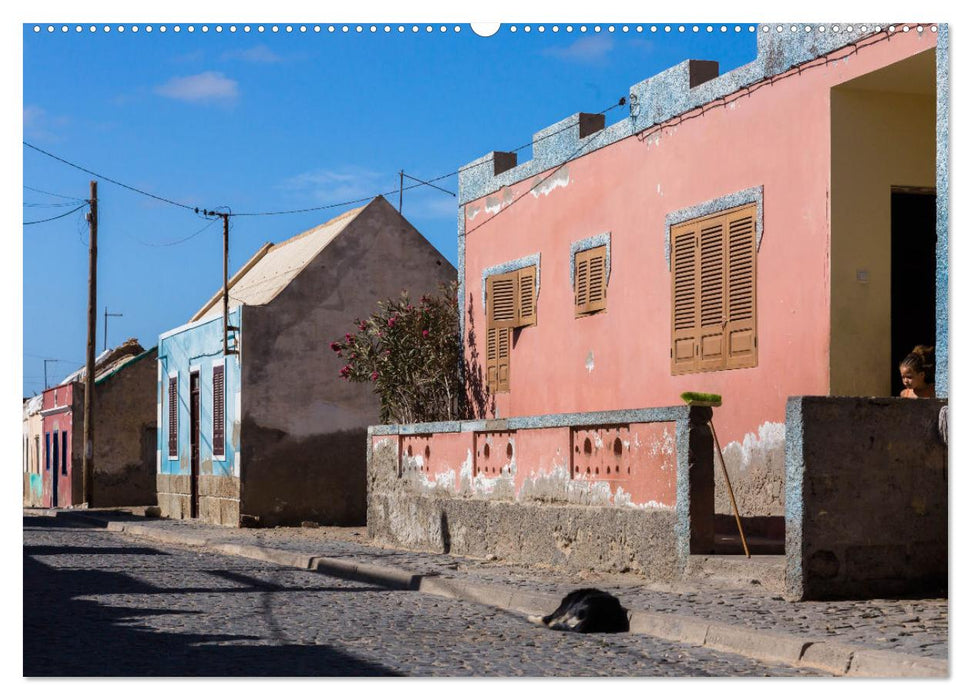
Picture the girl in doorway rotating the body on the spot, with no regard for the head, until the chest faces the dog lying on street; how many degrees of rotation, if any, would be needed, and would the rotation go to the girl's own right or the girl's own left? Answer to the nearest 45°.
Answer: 0° — they already face it

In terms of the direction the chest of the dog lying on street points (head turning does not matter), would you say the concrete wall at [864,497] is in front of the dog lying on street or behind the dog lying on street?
behind

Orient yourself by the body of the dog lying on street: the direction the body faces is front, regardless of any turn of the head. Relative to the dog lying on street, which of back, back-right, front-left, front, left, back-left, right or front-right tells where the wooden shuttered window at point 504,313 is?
right

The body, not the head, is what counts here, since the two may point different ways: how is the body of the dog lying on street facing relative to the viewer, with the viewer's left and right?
facing to the left of the viewer

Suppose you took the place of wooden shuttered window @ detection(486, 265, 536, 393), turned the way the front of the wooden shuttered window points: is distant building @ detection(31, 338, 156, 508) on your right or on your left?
on your right

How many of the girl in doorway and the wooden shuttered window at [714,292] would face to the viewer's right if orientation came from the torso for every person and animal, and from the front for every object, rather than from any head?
0

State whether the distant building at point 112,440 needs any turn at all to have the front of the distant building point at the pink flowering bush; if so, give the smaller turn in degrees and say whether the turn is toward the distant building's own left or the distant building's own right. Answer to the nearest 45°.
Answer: approximately 45° to the distant building's own left

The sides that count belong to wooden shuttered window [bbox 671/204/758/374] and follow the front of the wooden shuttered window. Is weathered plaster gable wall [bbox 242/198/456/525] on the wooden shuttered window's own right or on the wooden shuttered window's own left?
on the wooden shuttered window's own right

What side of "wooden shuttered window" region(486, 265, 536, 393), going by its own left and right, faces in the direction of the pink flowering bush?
right
